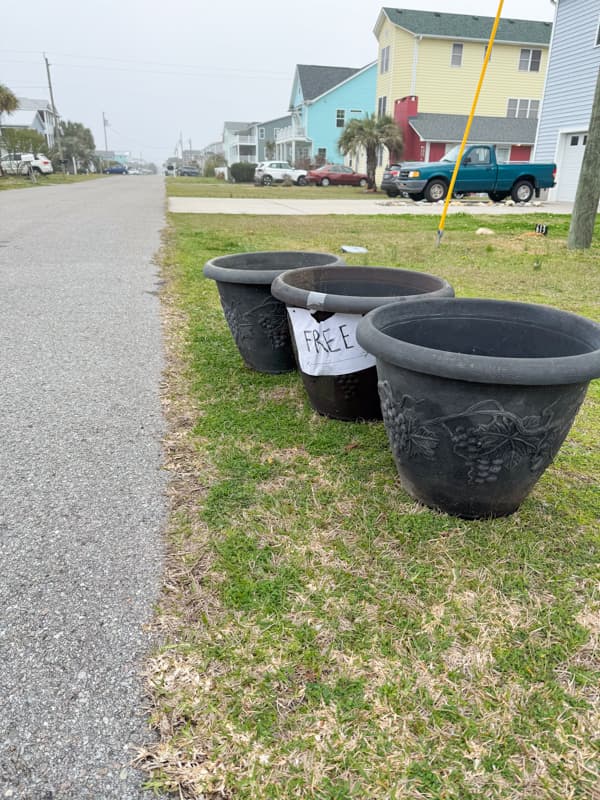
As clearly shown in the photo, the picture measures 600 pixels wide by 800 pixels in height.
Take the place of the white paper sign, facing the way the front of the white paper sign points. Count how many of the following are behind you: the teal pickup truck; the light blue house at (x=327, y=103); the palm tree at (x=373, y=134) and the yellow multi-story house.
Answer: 4

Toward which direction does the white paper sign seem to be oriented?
toward the camera

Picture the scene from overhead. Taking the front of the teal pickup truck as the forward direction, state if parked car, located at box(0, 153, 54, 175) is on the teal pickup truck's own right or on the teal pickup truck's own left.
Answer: on the teal pickup truck's own right

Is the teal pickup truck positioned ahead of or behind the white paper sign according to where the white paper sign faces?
behind

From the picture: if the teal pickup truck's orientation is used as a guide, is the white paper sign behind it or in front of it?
in front

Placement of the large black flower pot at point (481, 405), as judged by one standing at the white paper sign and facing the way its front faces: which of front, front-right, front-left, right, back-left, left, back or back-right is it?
front-left

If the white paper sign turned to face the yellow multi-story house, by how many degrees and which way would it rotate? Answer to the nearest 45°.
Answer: approximately 180°

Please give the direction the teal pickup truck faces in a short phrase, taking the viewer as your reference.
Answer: facing the viewer and to the left of the viewer

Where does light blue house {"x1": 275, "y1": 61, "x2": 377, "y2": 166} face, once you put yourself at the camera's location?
facing to the left of the viewer

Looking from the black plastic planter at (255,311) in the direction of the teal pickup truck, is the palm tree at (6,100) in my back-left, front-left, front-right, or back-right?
front-left

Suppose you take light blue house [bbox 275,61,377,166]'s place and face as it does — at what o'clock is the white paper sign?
The white paper sign is roughly at 9 o'clock from the light blue house.

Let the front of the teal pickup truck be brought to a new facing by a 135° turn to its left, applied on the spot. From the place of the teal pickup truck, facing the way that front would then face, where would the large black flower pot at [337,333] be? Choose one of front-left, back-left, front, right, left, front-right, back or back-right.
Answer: right
